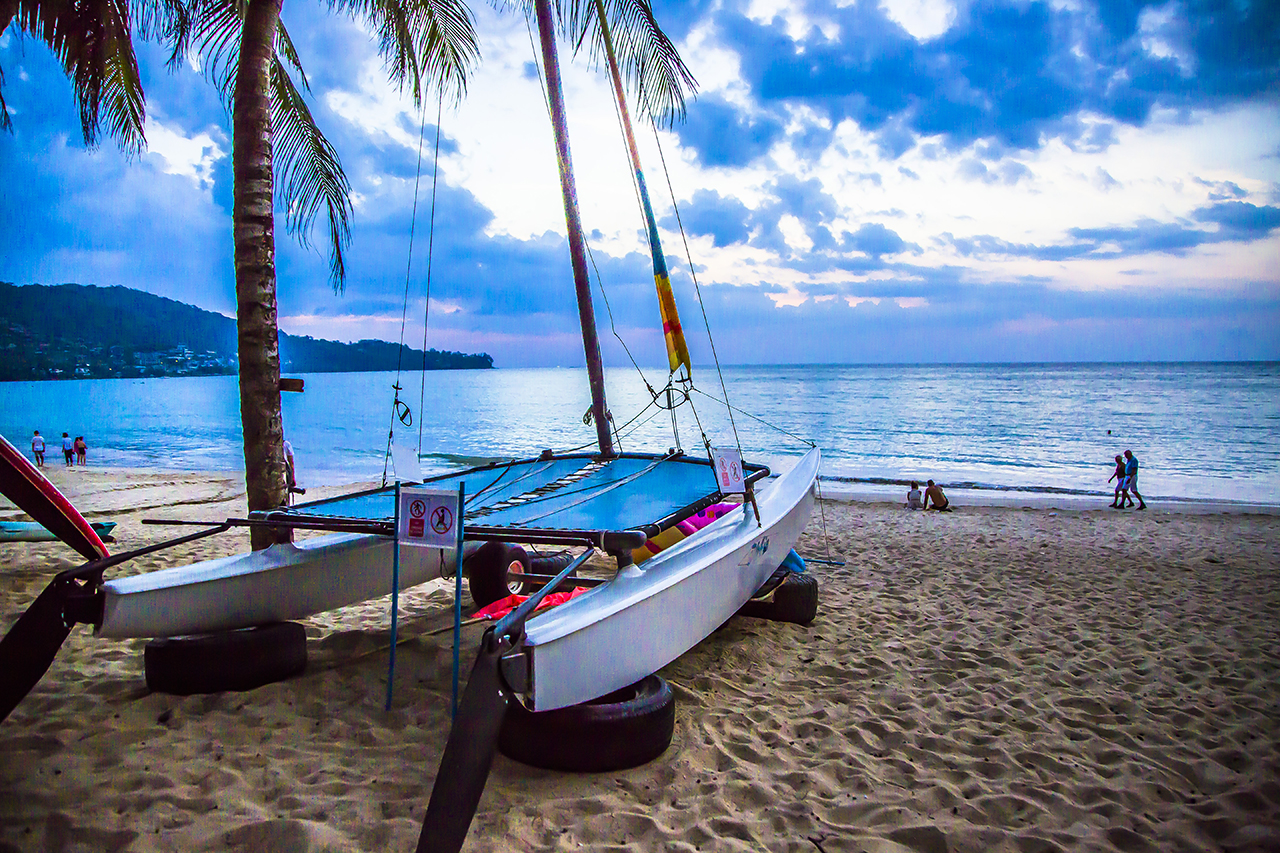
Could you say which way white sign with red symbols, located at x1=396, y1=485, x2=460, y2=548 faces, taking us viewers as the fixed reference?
facing the viewer

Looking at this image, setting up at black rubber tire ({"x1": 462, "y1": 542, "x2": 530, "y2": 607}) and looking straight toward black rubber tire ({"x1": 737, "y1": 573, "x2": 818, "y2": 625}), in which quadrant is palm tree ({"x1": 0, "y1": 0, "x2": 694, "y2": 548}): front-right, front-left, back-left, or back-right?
back-left

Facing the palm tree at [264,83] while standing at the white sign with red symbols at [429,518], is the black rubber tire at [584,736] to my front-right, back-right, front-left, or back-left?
back-right

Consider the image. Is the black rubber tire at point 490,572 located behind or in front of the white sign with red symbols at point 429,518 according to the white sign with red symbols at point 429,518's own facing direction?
behind

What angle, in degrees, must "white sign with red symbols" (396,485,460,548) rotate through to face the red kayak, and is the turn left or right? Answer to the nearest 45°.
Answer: approximately 90° to its right

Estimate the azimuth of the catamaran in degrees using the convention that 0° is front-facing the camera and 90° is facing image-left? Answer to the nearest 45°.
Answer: approximately 225°

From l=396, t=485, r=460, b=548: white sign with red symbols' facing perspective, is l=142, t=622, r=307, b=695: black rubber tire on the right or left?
on its right

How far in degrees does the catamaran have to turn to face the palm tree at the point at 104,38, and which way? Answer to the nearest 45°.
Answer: approximately 90° to its left

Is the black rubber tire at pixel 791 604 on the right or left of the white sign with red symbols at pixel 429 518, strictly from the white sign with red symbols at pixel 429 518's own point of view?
on its left

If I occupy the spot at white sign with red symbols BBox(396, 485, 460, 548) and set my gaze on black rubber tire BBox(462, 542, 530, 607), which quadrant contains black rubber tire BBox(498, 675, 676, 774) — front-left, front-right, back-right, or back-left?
back-right
